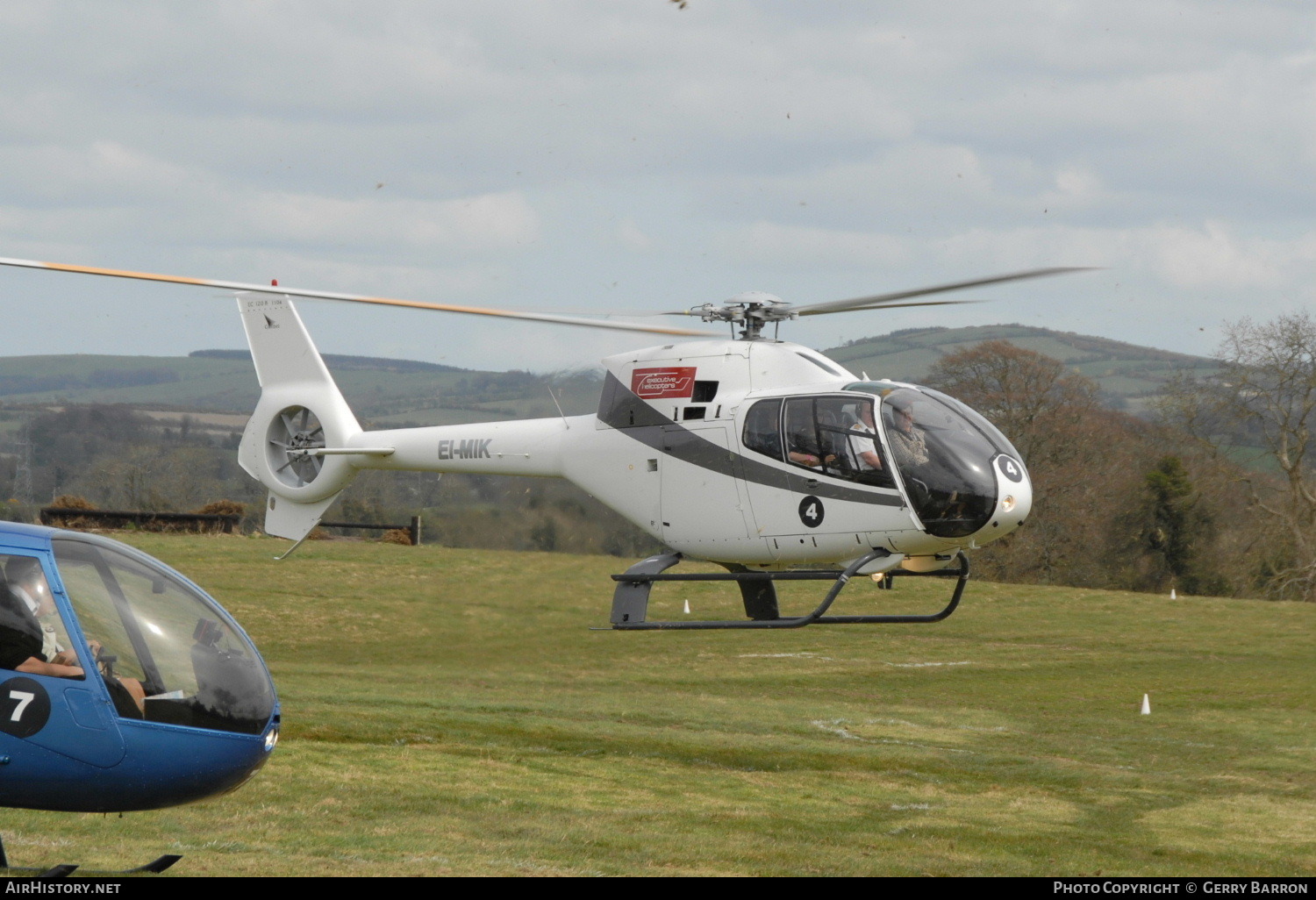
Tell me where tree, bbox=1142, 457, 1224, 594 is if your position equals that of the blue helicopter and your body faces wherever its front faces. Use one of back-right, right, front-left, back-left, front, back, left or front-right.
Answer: front-left

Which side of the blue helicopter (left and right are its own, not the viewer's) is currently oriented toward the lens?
right

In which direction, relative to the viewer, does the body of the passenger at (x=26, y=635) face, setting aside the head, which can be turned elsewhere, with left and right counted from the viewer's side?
facing to the right of the viewer

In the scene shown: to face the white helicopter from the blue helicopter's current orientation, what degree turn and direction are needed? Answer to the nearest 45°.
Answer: approximately 45° to its left

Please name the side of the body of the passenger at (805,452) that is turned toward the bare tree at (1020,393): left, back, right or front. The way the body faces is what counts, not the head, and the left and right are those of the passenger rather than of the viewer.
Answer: left

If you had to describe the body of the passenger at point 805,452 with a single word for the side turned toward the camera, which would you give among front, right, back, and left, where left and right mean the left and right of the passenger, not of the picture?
right

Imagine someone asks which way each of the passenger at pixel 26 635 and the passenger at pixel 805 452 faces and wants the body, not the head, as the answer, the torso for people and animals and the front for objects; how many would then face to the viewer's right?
2

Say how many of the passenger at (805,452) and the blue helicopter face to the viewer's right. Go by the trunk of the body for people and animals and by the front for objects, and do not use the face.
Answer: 2

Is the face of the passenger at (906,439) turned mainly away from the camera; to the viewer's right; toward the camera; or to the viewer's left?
to the viewer's right

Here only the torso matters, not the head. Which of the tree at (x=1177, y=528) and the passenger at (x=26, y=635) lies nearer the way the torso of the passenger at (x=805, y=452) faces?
the tree

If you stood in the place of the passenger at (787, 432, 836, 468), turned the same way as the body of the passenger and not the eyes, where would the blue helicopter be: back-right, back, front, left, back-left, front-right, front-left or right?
back-right
